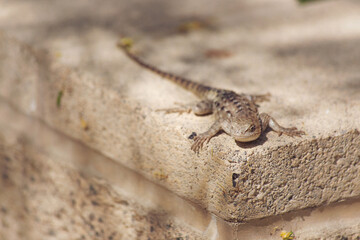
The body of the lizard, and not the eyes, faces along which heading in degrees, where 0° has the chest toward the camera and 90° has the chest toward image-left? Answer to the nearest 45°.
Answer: approximately 315°
